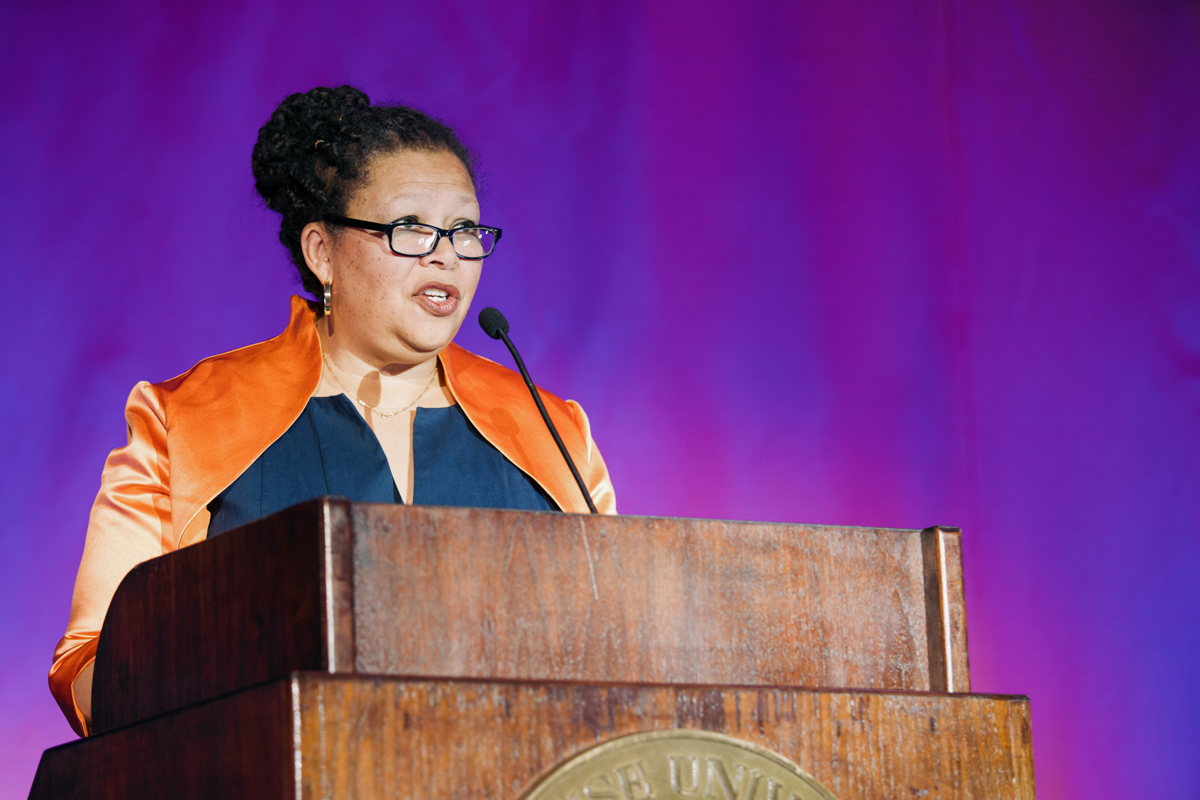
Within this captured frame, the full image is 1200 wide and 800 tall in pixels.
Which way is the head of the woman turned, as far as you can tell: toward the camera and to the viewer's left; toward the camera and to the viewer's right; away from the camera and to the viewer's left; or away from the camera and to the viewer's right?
toward the camera and to the viewer's right

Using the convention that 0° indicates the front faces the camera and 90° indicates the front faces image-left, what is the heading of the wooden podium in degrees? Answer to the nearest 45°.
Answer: approximately 315°

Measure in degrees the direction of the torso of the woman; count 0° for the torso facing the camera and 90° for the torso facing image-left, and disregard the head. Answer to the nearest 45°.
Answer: approximately 315°
